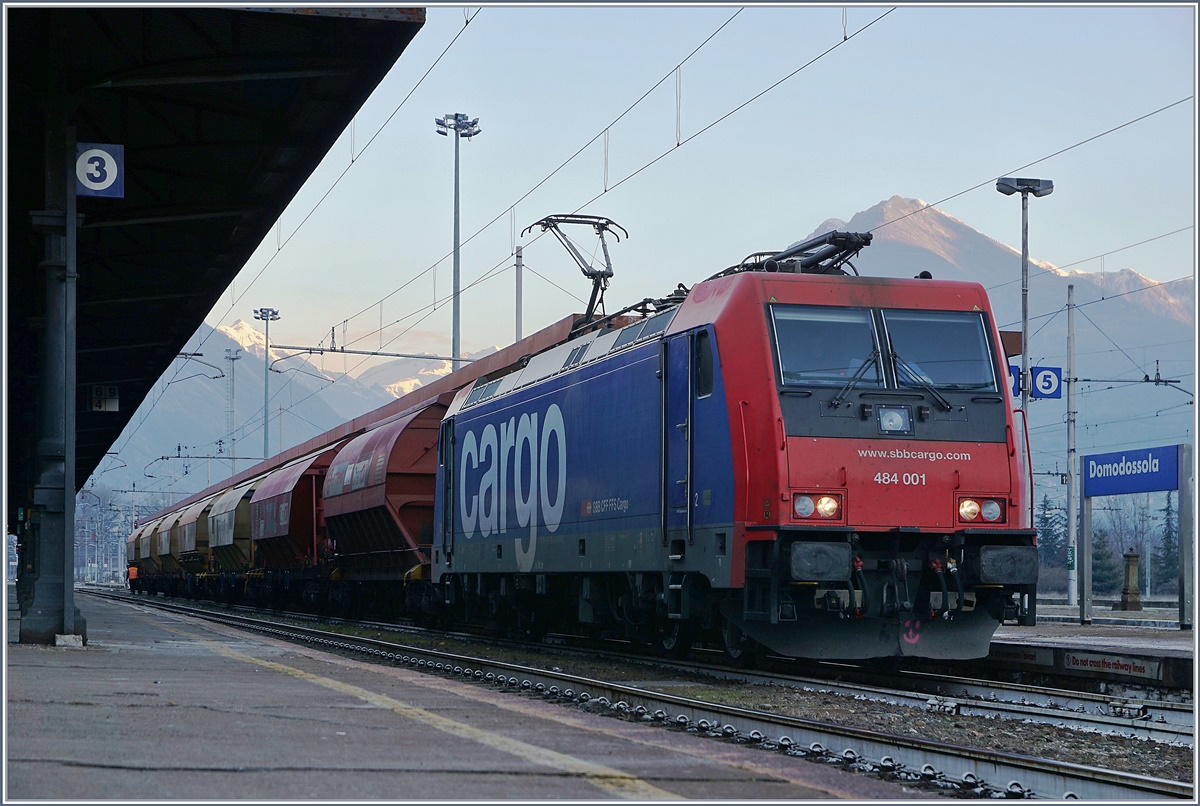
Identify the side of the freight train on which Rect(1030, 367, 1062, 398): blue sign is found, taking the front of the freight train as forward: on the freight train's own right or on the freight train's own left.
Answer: on the freight train's own left

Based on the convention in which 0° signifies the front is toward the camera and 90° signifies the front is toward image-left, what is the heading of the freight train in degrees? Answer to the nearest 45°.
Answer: approximately 315°

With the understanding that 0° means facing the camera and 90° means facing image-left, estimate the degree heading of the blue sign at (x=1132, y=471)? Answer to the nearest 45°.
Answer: approximately 45°

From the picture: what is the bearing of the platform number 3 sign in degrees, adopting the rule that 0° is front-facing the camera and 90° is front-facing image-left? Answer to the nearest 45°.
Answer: approximately 0°

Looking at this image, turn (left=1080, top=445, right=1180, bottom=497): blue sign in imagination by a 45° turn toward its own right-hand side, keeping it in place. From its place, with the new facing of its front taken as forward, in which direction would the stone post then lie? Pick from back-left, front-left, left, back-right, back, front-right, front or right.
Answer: right
